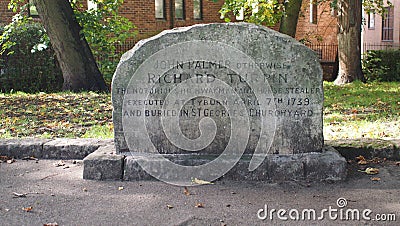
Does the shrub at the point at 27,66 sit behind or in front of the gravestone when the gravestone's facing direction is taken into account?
behind

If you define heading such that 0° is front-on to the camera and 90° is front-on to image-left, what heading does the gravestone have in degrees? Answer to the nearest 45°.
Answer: approximately 0°

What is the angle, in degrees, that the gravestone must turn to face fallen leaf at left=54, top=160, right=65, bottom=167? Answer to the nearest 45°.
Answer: approximately 90° to its right

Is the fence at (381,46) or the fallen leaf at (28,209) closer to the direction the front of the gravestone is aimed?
the fallen leaf

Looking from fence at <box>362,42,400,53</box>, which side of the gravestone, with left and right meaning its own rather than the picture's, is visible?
back

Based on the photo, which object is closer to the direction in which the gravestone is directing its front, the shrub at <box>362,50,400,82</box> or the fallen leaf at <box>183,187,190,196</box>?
the fallen leaf

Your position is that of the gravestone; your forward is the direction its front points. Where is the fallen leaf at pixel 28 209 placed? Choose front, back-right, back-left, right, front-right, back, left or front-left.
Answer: front-right

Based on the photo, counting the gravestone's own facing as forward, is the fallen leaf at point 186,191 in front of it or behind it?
in front

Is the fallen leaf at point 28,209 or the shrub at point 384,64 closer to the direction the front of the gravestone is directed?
the fallen leaf
